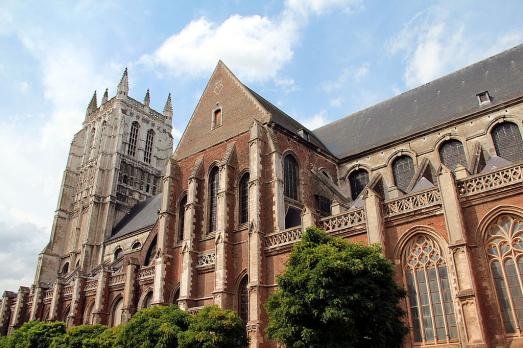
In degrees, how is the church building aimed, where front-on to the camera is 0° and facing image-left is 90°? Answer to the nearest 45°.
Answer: approximately 135°

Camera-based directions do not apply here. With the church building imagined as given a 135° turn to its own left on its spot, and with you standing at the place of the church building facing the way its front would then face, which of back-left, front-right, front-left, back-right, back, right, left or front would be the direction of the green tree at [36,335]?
right

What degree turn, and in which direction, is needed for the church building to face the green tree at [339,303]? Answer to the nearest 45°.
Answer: approximately 135° to its left
